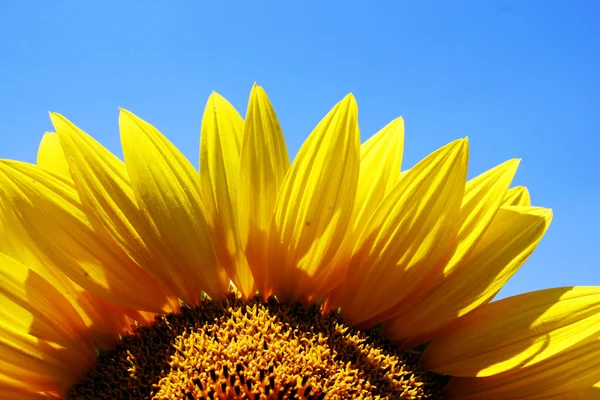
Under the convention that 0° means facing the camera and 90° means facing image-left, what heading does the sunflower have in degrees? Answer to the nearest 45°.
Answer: approximately 0°
